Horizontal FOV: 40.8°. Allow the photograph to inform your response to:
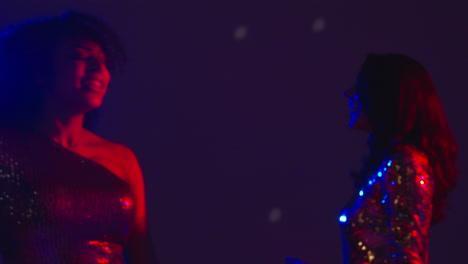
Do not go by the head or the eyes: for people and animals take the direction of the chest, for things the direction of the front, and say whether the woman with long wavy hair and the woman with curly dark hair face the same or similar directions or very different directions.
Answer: very different directions

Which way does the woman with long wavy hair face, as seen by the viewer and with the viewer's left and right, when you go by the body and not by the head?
facing to the left of the viewer

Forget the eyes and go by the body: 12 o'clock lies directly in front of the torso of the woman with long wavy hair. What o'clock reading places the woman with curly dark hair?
The woman with curly dark hair is roughly at 12 o'clock from the woman with long wavy hair.

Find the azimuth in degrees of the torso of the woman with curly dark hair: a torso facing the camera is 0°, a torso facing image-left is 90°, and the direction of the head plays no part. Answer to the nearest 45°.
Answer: approximately 315°

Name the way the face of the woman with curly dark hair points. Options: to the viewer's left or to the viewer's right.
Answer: to the viewer's right

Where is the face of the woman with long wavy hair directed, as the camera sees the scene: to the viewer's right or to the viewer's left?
to the viewer's left

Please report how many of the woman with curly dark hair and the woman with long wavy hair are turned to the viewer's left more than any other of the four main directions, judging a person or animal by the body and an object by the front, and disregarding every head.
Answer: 1

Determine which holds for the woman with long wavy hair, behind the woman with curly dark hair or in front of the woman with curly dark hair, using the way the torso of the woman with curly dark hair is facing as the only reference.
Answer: in front
